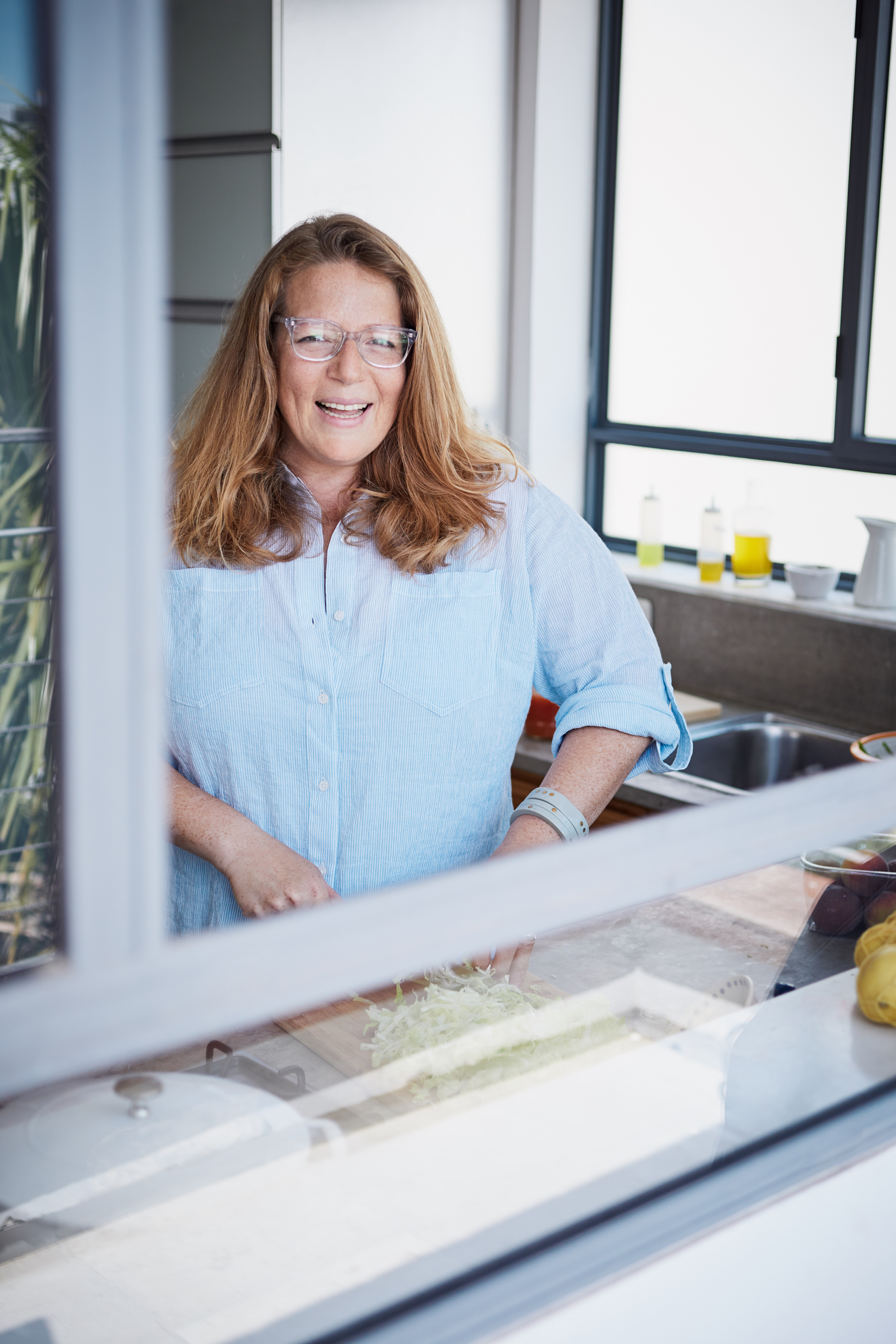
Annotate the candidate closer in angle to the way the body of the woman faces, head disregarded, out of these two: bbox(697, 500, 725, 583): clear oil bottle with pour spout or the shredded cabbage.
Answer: the shredded cabbage

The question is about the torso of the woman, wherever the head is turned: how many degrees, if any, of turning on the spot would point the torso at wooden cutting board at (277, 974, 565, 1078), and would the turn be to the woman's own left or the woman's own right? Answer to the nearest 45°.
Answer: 0° — they already face it

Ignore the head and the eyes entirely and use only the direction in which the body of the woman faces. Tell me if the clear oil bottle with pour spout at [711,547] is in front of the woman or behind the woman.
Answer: behind

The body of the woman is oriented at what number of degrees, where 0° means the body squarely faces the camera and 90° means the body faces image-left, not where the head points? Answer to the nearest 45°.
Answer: approximately 0°

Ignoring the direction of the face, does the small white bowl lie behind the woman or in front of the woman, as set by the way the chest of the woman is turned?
behind

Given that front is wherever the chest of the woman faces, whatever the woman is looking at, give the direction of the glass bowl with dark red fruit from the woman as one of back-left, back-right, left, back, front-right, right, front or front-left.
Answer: front-left

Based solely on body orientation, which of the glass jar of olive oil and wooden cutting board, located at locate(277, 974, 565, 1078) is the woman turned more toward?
the wooden cutting board

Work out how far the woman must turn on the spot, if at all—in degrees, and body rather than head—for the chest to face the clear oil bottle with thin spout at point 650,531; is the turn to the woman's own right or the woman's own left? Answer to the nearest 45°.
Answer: approximately 180°
